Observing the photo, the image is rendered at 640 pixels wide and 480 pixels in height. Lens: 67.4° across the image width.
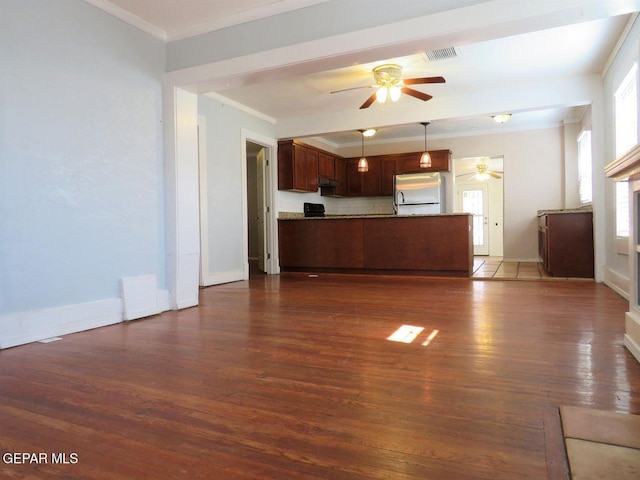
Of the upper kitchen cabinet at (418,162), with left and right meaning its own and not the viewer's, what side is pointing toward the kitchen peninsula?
front

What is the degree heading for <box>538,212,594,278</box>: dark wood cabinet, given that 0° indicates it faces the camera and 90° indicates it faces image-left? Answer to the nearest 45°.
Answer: approximately 90°

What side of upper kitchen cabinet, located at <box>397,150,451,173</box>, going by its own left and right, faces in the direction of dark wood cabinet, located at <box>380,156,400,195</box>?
right

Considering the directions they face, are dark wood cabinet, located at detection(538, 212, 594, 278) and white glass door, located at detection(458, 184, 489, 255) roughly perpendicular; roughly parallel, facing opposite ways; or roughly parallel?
roughly perpendicular

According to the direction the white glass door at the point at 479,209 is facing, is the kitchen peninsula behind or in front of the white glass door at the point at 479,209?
in front

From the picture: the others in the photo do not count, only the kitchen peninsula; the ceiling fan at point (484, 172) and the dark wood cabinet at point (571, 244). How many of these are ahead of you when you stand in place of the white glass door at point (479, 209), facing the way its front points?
3

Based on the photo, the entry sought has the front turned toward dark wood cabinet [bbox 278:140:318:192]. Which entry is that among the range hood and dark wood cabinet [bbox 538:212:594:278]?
dark wood cabinet [bbox 538:212:594:278]

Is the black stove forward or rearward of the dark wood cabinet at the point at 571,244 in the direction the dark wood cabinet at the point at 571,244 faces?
forward

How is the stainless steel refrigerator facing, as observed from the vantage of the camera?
facing the viewer

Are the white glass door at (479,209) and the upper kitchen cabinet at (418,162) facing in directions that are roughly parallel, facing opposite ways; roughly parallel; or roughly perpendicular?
roughly parallel

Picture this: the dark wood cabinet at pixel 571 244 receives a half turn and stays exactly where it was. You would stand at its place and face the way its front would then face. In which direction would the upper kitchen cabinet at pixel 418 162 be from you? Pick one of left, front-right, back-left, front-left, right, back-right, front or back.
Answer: back-left

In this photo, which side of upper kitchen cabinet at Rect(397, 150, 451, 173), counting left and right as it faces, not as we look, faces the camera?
front
